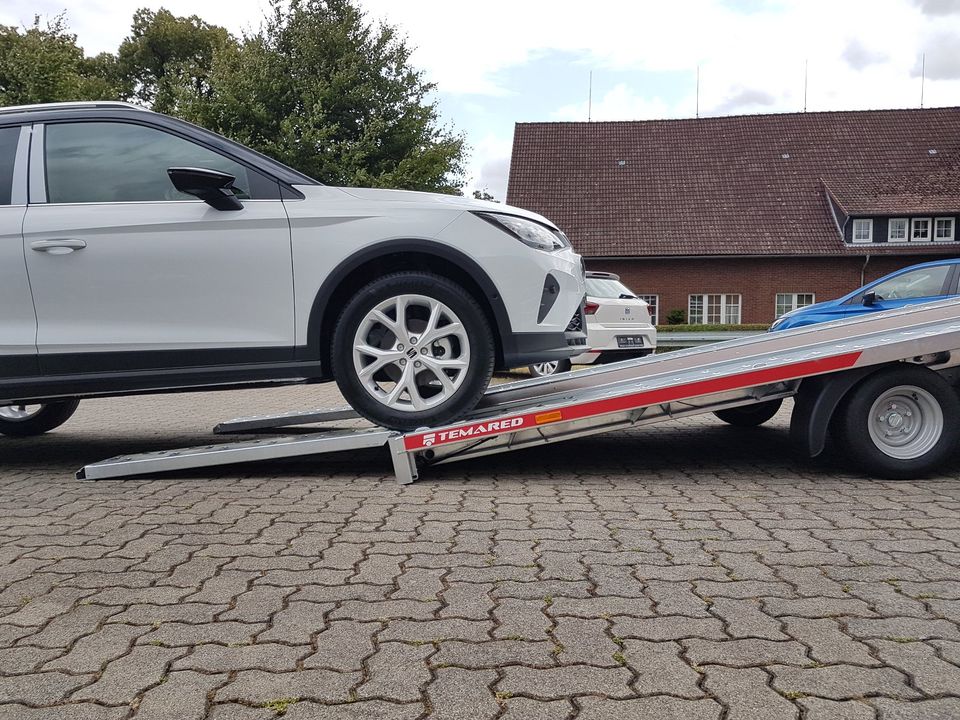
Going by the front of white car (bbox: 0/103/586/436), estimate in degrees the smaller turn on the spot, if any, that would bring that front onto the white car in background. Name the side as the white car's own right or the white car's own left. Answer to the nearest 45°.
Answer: approximately 45° to the white car's own left

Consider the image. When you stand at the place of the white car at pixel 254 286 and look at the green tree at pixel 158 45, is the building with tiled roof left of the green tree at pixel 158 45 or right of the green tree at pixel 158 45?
right

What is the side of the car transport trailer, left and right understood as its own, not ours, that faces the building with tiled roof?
left

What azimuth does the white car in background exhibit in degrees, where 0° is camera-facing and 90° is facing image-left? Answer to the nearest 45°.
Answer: approximately 135°

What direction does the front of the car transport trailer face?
to the viewer's right

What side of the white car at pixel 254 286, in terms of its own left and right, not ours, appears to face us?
right

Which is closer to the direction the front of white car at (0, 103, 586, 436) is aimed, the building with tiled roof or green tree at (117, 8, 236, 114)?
the building with tiled roof

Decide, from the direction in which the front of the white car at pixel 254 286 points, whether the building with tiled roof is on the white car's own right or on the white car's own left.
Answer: on the white car's own left

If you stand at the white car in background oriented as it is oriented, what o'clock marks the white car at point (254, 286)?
The white car is roughly at 8 o'clock from the white car in background.

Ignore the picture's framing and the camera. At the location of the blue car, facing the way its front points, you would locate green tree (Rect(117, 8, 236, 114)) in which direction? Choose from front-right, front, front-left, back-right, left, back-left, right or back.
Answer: front-right

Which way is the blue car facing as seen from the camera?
to the viewer's left

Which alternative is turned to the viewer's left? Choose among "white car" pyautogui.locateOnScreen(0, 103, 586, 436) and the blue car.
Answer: the blue car

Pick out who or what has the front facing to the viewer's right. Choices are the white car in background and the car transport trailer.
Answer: the car transport trailer
